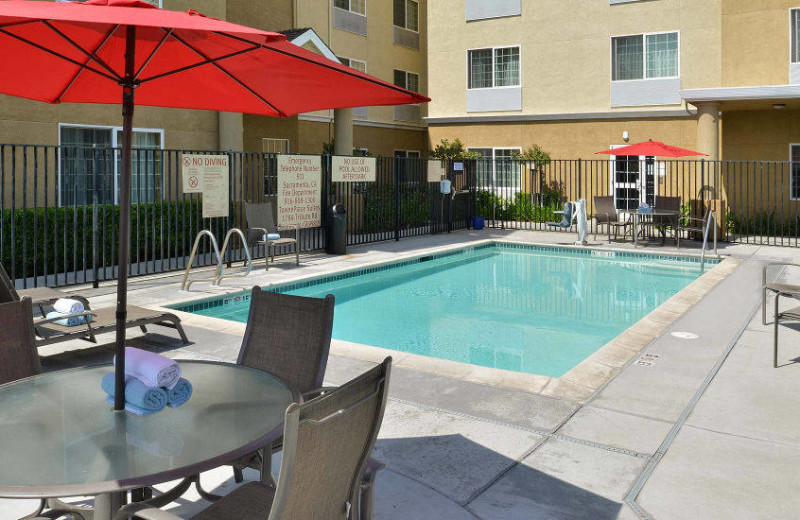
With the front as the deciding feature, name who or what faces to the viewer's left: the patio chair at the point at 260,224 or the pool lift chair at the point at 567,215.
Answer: the pool lift chair

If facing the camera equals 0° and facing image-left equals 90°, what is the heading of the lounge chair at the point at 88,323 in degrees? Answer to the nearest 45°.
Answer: approximately 270°

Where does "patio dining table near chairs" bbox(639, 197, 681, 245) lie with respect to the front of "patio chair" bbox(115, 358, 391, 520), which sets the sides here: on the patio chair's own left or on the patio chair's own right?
on the patio chair's own right

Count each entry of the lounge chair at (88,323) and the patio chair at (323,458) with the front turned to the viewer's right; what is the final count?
1

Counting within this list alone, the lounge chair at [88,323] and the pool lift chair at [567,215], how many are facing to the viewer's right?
1

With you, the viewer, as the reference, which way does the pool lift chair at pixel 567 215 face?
facing to the left of the viewer

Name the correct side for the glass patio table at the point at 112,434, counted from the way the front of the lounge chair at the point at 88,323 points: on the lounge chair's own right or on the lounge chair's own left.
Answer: on the lounge chair's own right

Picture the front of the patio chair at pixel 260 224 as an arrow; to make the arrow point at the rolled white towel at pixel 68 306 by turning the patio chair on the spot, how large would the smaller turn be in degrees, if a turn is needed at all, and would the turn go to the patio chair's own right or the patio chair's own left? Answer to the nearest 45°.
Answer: approximately 45° to the patio chair's own right

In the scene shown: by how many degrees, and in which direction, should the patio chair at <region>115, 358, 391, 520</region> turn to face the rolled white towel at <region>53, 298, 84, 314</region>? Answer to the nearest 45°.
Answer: approximately 45° to its right
